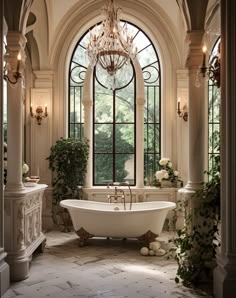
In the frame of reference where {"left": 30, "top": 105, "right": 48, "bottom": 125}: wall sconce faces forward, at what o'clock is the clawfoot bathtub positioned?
The clawfoot bathtub is roughly at 11 o'clock from the wall sconce.

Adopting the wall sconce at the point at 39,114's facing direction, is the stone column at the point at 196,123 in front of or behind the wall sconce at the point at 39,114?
in front

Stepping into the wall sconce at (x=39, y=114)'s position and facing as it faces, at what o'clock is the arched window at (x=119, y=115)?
The arched window is roughly at 9 o'clock from the wall sconce.

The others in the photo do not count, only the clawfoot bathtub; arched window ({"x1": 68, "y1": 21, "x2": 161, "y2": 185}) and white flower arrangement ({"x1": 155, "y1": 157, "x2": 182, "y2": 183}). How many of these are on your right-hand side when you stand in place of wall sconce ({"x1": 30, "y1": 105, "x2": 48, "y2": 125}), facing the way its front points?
0

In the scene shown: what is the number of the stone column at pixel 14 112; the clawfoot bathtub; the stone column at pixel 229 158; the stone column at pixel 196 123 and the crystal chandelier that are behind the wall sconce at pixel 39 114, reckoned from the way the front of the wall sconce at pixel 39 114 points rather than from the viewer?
0

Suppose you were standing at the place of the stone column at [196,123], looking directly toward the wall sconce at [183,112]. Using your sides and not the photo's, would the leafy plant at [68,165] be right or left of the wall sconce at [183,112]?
left

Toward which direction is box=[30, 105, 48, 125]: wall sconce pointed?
toward the camera

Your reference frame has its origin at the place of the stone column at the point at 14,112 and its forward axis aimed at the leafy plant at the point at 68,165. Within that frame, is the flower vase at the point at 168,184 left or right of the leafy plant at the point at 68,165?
right

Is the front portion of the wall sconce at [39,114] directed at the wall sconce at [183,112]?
no

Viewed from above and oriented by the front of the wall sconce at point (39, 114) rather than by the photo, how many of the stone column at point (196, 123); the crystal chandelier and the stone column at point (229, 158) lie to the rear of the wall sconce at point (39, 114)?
0

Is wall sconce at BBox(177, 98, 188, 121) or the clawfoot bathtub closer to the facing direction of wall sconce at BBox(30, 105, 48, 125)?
the clawfoot bathtub

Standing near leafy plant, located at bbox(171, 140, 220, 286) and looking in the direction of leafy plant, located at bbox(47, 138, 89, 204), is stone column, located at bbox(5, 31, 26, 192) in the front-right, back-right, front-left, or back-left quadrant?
front-left

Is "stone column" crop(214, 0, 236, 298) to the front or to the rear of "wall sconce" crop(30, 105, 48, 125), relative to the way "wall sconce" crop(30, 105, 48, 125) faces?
to the front

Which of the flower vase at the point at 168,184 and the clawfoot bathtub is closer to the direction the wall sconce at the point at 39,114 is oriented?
the clawfoot bathtub

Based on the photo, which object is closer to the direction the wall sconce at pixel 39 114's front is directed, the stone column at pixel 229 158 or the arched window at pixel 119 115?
the stone column
